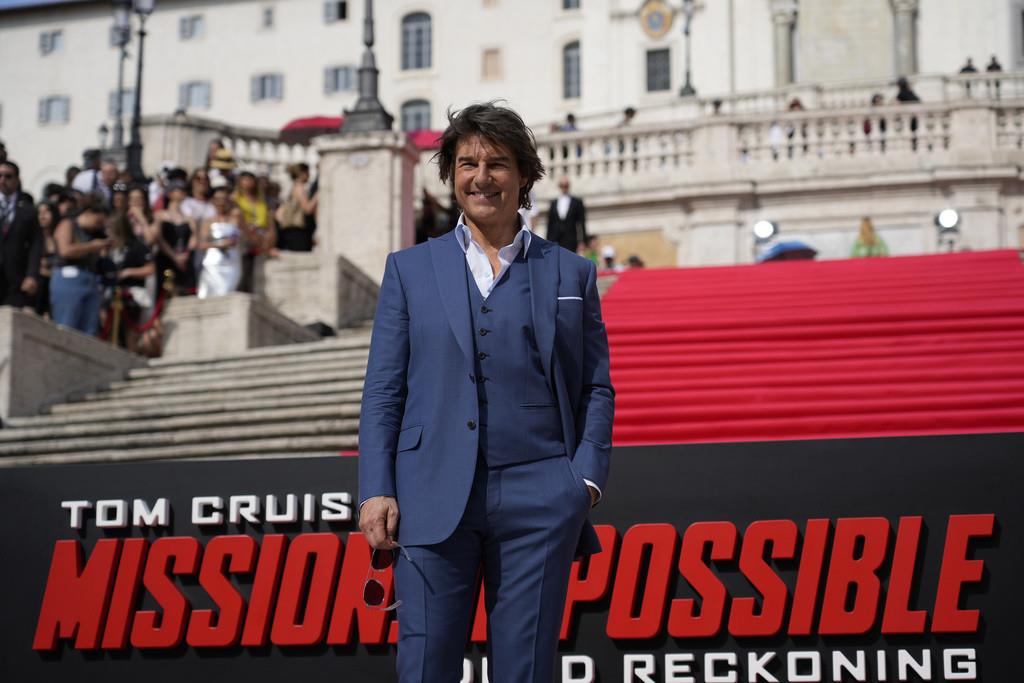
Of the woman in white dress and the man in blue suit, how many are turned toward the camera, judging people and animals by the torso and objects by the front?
2

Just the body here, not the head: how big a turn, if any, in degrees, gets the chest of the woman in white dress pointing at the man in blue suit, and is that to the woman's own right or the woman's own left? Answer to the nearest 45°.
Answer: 0° — they already face them

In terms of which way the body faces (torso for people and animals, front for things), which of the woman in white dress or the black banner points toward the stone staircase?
the woman in white dress

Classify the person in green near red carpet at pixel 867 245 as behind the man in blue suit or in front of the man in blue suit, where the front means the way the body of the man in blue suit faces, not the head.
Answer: behind
